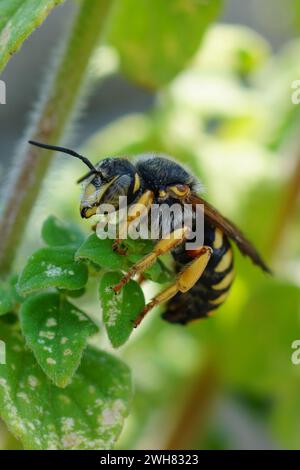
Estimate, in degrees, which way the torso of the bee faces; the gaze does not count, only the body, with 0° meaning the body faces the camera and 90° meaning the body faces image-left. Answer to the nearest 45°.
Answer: approximately 90°
